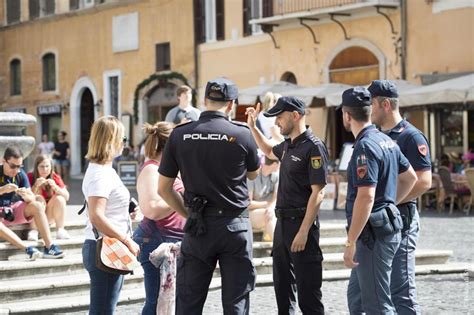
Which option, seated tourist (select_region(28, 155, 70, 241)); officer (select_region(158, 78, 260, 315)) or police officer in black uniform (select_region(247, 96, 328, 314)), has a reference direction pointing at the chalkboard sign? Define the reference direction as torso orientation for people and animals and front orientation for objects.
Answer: the officer

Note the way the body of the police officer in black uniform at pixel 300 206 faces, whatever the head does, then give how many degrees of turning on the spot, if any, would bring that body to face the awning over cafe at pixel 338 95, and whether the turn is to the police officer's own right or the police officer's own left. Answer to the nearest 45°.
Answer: approximately 135° to the police officer's own right

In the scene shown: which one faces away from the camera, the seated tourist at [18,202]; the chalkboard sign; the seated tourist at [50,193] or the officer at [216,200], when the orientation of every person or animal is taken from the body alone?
the officer

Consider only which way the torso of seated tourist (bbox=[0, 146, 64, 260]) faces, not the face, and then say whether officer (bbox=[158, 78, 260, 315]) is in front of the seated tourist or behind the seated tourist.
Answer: in front

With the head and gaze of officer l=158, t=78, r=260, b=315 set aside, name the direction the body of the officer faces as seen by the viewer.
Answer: away from the camera

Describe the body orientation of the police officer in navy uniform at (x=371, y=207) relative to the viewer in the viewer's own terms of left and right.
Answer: facing away from the viewer and to the left of the viewer

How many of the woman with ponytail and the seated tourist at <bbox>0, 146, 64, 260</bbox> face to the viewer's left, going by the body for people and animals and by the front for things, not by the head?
0

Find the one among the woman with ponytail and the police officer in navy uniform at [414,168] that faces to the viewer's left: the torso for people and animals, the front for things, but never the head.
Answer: the police officer in navy uniform

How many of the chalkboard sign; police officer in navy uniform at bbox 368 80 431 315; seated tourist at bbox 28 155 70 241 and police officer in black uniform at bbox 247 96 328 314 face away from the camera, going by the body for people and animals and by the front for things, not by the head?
0

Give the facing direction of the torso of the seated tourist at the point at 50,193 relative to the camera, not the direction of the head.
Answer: toward the camera

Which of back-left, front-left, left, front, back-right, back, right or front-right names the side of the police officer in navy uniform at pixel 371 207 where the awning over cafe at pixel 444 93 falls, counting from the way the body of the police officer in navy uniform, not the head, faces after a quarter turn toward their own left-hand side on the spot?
back-right

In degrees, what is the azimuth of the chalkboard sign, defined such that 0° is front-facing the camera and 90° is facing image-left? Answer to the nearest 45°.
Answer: approximately 0°

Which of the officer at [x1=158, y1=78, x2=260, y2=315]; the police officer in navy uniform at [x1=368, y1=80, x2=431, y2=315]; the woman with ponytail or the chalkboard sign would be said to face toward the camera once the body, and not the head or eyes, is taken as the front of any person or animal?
the chalkboard sign

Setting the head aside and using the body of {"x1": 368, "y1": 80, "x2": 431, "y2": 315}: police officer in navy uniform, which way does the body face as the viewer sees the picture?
to the viewer's left
